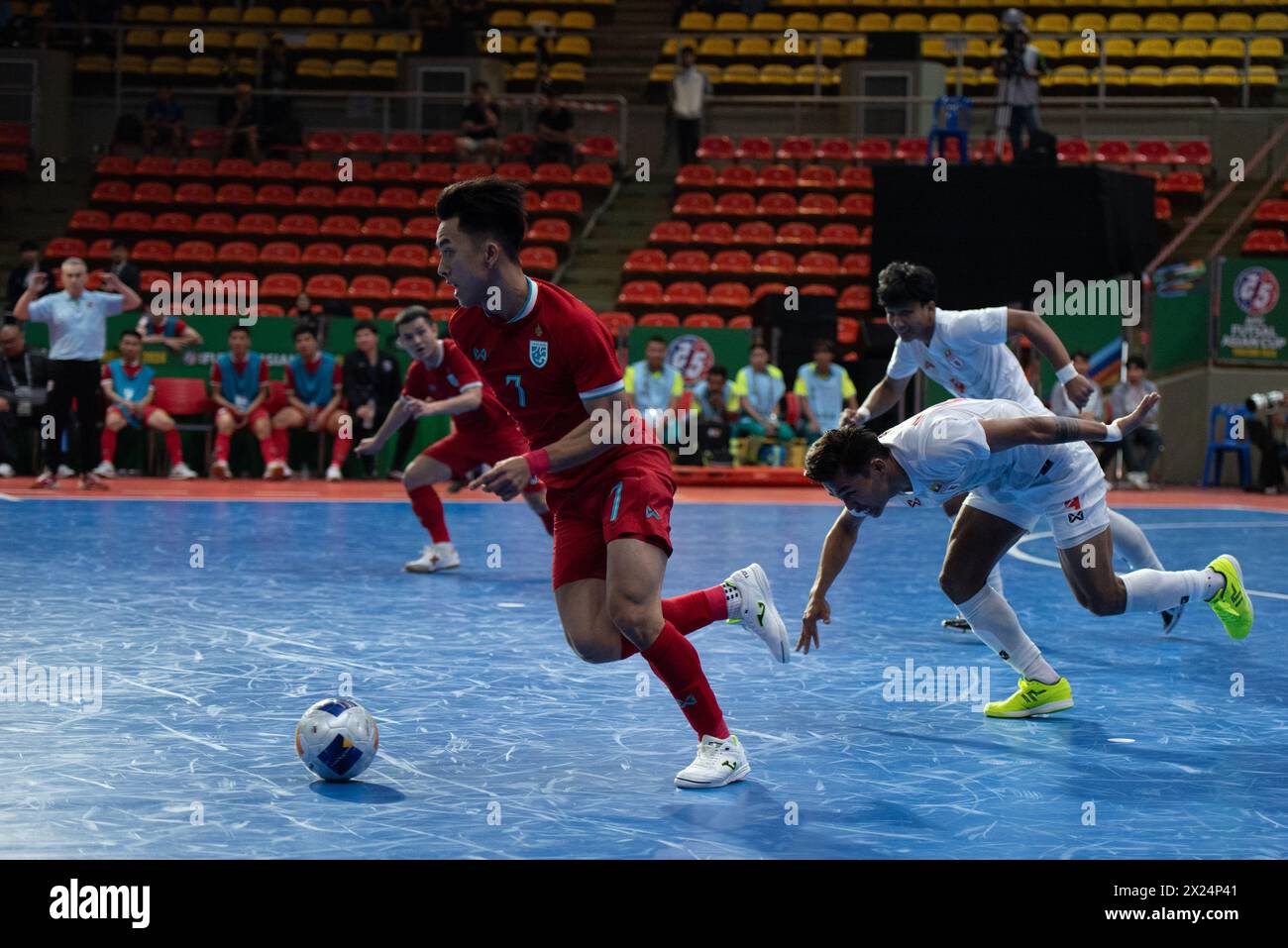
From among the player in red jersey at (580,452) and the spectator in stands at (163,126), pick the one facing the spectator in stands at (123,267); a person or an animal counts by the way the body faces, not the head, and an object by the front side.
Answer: the spectator in stands at (163,126)

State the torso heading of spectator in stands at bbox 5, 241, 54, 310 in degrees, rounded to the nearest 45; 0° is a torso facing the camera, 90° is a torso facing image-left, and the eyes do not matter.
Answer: approximately 0°

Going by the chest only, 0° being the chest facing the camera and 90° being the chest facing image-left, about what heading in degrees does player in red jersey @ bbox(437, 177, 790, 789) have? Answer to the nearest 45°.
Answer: approximately 45°

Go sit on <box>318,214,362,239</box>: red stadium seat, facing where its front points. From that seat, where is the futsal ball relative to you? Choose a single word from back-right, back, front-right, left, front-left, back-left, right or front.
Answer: front

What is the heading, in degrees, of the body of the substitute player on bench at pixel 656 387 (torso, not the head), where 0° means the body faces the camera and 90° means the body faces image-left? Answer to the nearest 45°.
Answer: approximately 0°

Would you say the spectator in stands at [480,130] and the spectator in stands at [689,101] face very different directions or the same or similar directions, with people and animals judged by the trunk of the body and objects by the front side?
same or similar directions

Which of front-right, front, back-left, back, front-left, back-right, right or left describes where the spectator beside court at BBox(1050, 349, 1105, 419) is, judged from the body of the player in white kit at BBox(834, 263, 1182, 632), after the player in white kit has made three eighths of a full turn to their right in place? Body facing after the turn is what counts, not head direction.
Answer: front

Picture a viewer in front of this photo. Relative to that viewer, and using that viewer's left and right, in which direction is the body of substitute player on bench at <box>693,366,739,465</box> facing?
facing the viewer

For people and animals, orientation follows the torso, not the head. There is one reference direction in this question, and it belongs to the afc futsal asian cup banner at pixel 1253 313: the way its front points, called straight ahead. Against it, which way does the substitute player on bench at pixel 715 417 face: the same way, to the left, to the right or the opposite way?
the same way

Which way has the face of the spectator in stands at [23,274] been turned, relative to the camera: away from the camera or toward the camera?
toward the camera

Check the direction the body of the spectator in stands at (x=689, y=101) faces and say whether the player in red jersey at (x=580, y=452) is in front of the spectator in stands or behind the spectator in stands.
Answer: in front

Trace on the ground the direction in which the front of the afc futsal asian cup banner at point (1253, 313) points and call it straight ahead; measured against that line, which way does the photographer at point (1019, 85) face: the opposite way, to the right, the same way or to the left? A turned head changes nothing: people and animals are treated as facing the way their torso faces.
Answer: the same way

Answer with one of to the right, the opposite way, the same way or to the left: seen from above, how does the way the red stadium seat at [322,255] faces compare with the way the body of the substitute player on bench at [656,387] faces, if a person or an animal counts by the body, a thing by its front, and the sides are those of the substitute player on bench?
the same way

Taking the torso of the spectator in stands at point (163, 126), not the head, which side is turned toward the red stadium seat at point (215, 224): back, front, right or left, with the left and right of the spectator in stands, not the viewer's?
front

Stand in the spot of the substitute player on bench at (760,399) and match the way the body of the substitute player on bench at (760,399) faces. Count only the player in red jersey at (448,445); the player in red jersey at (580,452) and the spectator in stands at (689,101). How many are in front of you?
2

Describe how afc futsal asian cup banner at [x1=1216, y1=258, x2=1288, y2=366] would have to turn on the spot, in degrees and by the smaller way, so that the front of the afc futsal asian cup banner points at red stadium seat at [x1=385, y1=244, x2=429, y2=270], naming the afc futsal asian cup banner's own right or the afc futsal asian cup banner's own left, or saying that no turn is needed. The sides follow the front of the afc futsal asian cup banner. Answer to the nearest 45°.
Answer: approximately 90° to the afc futsal asian cup banner's own right

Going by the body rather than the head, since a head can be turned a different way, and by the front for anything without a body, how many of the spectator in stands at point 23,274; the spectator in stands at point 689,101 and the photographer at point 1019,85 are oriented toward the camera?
3

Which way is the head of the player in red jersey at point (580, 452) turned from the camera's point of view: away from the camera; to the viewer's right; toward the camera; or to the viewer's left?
to the viewer's left

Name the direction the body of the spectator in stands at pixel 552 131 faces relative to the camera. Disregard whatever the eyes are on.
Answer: toward the camera
